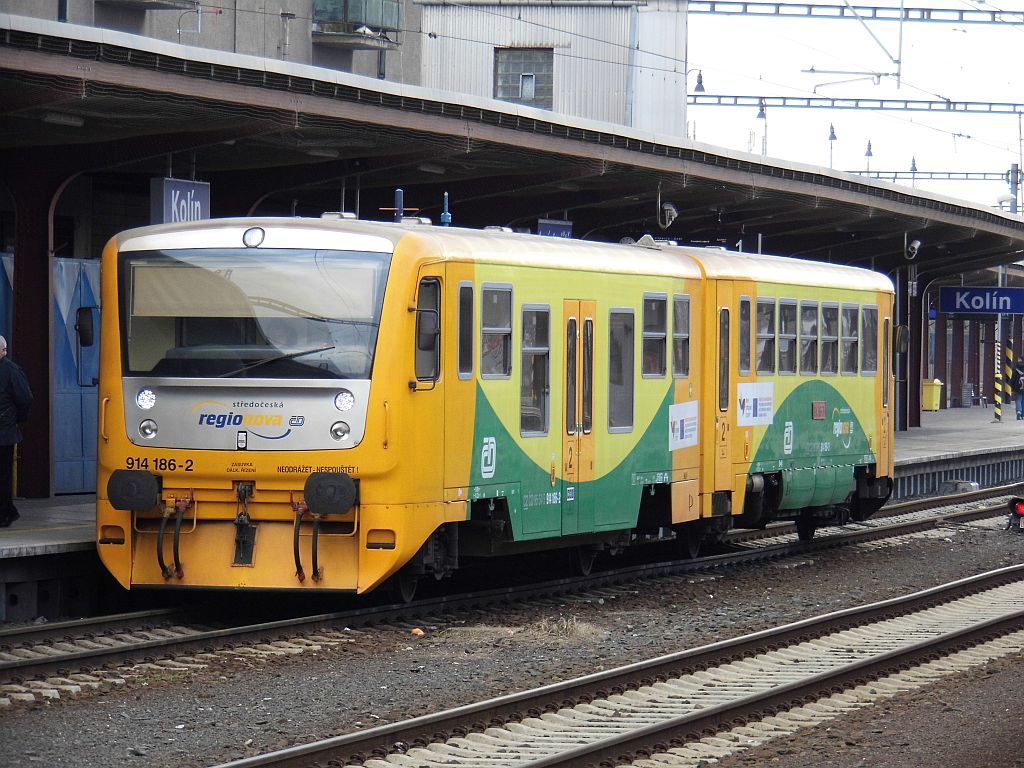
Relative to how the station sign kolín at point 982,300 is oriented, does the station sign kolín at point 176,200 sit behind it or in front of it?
in front

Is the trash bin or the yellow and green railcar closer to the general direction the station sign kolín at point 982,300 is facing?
the yellow and green railcar

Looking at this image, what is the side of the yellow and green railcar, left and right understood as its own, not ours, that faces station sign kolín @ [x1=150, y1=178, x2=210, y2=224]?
right

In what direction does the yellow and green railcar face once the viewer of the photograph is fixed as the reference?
facing the viewer and to the left of the viewer

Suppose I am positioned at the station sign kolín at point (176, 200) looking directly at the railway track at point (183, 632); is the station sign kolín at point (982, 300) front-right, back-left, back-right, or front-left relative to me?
back-left

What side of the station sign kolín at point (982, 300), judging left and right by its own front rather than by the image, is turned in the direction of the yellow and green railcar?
front

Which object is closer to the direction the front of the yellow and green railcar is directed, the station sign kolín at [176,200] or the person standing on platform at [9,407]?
the person standing on platform

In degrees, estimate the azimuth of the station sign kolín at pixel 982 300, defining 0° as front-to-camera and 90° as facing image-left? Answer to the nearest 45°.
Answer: approximately 0°

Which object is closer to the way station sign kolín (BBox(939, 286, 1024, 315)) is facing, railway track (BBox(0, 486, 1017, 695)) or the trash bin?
the railway track

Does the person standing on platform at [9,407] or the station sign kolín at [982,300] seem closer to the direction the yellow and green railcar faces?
the person standing on platform

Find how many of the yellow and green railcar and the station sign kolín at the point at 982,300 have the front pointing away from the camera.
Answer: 0

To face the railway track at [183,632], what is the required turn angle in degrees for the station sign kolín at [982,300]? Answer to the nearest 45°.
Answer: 0° — it already faces it
